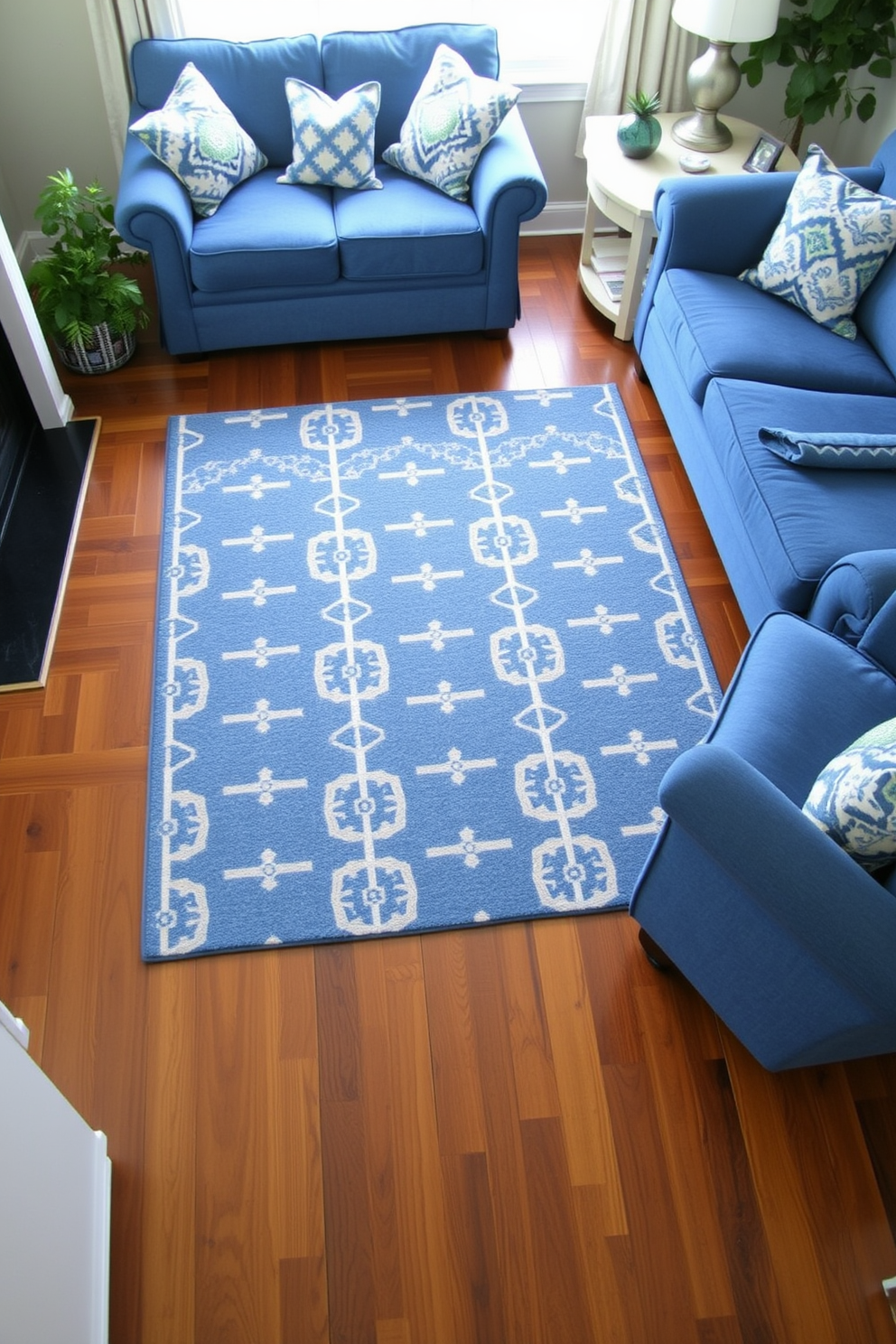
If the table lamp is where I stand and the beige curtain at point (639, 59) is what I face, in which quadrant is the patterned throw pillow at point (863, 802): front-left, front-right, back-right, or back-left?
back-left

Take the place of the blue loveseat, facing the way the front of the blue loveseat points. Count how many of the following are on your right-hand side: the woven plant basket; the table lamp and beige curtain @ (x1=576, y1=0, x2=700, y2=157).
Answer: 1

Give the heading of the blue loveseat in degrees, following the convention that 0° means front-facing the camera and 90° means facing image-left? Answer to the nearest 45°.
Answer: approximately 0°

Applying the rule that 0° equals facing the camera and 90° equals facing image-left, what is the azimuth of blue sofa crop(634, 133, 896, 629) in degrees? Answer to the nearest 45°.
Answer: approximately 45°

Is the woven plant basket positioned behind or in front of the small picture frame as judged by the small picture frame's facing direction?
in front

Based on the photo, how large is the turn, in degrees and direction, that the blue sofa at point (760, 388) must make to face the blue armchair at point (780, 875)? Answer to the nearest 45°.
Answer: approximately 45° to its left

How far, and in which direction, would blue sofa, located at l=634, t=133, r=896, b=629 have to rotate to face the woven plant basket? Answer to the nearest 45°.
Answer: approximately 45° to its right

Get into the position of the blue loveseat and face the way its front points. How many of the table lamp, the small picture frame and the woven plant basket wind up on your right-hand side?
1

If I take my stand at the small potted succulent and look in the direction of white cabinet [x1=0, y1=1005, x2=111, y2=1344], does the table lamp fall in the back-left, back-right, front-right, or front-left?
back-left

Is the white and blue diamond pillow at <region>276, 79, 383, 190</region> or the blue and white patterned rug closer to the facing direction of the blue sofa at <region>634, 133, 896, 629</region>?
the blue and white patterned rug

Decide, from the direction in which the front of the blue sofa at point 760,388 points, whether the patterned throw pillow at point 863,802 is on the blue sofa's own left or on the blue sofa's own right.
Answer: on the blue sofa's own left

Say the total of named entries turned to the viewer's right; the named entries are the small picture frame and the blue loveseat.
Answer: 0

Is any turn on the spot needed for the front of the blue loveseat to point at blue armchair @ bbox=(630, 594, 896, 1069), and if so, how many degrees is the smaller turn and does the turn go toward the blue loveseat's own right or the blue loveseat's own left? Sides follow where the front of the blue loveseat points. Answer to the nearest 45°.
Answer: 0° — it already faces it
